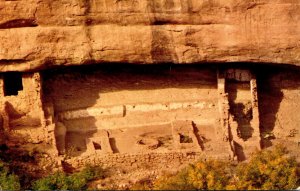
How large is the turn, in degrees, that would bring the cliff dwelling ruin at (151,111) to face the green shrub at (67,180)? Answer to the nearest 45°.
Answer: approximately 45° to its right

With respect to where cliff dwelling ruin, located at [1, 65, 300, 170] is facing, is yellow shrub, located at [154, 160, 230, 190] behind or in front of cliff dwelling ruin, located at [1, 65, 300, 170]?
in front

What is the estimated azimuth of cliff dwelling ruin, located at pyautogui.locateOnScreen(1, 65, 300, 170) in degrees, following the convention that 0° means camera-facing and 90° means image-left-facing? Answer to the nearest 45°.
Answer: approximately 0°

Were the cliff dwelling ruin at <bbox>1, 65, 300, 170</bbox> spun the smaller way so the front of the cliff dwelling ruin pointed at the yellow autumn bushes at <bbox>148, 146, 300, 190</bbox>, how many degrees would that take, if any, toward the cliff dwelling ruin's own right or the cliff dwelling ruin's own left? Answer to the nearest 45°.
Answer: approximately 45° to the cliff dwelling ruin's own left
